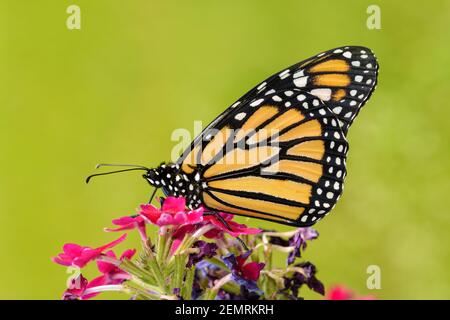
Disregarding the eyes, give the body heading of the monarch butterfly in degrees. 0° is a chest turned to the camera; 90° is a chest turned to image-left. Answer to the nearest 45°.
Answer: approximately 90°

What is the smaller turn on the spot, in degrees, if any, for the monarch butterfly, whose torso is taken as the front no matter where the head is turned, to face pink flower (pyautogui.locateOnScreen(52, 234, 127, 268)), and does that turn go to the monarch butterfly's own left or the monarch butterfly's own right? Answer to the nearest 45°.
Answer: approximately 45° to the monarch butterfly's own left

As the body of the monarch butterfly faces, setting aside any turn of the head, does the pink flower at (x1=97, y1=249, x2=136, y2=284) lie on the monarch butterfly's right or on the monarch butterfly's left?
on the monarch butterfly's left

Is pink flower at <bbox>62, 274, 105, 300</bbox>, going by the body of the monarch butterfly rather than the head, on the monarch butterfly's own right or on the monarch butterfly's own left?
on the monarch butterfly's own left
